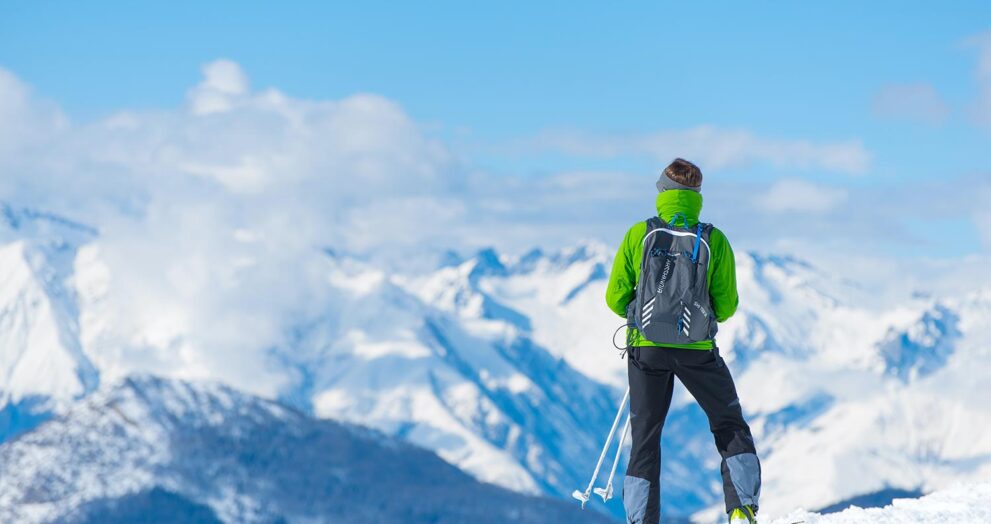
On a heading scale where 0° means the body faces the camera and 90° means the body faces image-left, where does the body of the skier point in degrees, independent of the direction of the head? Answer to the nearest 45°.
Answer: approximately 180°
